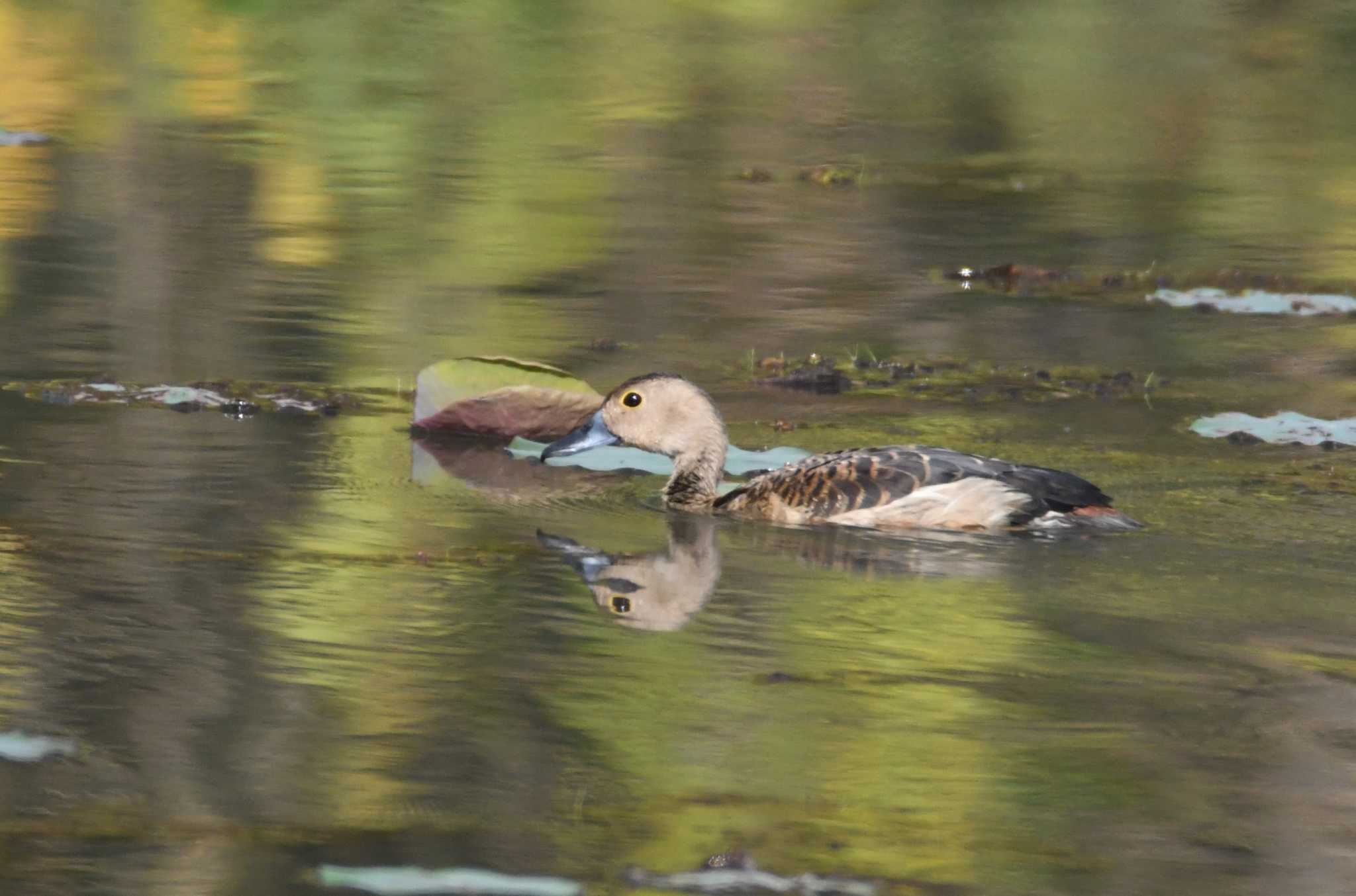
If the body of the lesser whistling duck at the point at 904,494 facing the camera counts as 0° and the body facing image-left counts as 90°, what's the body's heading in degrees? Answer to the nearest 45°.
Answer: approximately 90°

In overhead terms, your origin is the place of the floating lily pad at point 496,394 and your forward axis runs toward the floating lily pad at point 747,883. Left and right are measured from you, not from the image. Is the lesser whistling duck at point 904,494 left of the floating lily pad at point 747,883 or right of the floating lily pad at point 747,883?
left

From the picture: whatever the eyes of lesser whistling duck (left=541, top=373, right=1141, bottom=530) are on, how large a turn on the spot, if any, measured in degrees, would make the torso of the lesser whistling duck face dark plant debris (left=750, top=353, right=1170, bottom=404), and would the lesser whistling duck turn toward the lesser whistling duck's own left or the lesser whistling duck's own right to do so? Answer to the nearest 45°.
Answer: approximately 90° to the lesser whistling duck's own right

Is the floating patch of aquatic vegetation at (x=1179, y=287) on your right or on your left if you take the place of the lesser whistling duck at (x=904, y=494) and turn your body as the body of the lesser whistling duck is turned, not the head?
on your right

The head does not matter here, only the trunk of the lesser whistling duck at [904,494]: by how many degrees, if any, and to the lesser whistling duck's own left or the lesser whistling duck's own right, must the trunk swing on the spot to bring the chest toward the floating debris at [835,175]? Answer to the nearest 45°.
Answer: approximately 90° to the lesser whistling duck's own right

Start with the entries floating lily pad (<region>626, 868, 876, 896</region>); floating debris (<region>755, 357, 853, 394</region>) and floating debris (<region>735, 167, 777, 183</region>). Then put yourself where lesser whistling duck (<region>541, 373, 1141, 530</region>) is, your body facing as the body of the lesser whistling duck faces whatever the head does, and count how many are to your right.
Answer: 2

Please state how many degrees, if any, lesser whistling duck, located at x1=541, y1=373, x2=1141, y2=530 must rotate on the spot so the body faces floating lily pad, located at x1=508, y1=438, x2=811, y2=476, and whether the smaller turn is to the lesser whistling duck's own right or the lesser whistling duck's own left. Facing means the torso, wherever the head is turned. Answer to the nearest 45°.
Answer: approximately 45° to the lesser whistling duck's own right

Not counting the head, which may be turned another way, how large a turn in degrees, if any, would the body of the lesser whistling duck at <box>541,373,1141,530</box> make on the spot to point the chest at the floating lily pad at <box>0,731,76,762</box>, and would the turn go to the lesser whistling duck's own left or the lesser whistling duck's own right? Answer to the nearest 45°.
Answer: approximately 45° to the lesser whistling duck's own left

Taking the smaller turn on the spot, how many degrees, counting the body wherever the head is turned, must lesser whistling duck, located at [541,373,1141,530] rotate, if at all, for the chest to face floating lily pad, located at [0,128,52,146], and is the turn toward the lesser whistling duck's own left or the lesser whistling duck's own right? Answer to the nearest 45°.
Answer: approximately 45° to the lesser whistling duck's own right

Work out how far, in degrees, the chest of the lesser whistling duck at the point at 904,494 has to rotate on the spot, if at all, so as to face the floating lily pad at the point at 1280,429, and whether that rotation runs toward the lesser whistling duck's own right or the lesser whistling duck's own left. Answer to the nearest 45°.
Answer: approximately 135° to the lesser whistling duck's own right
